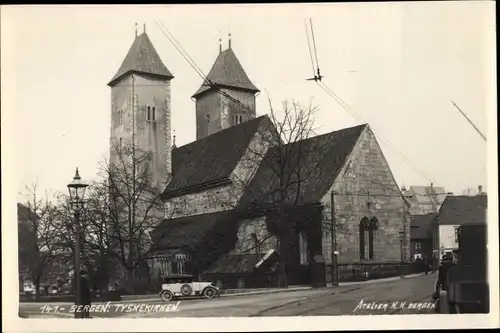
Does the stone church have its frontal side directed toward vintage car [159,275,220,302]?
no

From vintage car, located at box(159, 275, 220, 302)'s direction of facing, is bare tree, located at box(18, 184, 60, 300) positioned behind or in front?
behind

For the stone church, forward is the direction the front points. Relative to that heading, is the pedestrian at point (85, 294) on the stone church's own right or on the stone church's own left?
on the stone church's own left

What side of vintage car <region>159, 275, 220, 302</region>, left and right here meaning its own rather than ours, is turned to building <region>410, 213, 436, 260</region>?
front

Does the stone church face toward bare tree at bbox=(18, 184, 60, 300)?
no

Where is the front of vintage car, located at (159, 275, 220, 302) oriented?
to the viewer's right

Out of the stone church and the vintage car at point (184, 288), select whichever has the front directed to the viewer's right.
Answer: the vintage car

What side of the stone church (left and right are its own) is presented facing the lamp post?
left

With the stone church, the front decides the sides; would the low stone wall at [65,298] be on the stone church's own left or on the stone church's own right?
on the stone church's own left

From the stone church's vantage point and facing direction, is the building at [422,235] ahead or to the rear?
to the rear

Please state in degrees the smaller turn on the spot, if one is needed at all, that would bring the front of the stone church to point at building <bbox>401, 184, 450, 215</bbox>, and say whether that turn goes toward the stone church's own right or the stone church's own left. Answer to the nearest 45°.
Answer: approximately 135° to the stone church's own right

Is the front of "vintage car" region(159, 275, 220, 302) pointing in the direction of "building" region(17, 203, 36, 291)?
no
